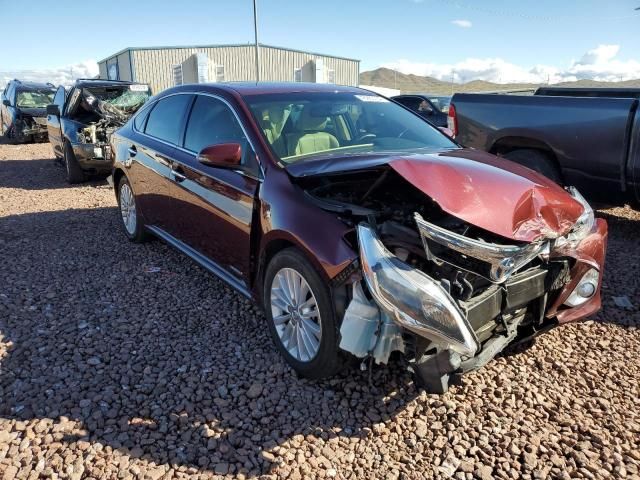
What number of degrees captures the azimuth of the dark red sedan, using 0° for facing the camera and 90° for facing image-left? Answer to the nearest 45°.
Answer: approximately 315°

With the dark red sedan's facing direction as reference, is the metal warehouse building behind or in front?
behind
